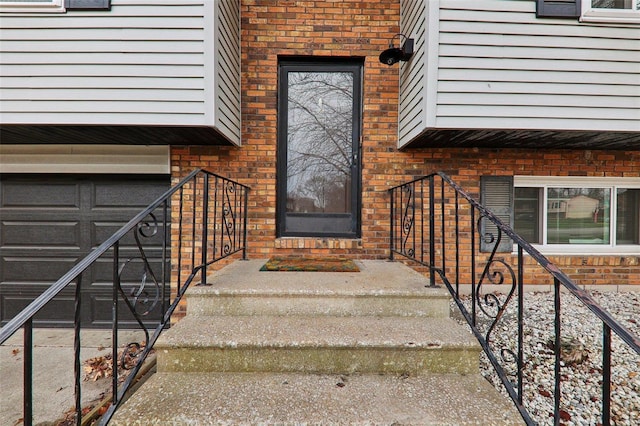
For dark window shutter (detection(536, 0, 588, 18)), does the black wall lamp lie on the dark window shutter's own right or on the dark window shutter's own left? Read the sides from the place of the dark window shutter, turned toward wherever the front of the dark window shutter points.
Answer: on the dark window shutter's own right

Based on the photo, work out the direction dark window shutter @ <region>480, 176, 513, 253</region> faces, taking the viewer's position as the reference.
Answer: facing the viewer

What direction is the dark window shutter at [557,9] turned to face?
toward the camera

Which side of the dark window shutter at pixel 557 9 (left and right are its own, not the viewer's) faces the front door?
right

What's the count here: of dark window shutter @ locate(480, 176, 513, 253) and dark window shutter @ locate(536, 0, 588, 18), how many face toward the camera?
2

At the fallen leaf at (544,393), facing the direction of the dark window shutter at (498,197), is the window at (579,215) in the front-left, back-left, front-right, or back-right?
front-right

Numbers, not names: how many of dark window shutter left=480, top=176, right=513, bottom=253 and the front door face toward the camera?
2

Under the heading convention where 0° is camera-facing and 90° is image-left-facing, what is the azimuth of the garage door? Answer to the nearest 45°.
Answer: approximately 0°

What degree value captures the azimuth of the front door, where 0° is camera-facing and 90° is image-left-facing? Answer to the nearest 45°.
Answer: approximately 0°

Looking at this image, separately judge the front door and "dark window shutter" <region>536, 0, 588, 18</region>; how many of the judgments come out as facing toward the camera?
2

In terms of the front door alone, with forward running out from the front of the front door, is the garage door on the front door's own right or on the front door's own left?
on the front door's own right

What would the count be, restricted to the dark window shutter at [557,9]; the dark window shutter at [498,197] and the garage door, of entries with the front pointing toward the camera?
3

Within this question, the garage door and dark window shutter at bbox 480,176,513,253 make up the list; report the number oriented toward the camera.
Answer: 2
